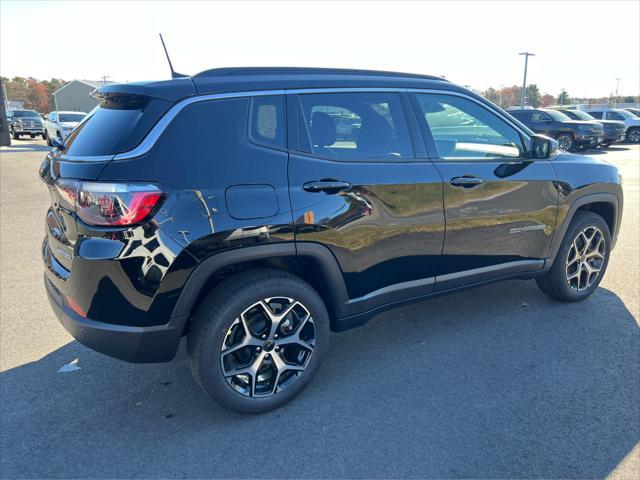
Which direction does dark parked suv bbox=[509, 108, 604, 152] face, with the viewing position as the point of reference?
facing the viewer and to the right of the viewer

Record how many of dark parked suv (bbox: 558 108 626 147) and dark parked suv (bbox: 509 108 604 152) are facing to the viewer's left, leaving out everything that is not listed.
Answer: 0

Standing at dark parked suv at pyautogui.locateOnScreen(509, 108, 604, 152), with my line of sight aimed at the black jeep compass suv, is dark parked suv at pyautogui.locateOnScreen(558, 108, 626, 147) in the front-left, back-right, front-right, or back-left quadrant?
back-left

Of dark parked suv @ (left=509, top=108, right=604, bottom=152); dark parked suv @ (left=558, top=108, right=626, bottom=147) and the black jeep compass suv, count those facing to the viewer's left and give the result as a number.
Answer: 0

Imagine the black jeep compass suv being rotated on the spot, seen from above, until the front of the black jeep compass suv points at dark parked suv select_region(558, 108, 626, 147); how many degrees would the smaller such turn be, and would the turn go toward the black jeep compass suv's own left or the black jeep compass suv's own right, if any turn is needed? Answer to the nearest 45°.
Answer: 0° — it already faces it

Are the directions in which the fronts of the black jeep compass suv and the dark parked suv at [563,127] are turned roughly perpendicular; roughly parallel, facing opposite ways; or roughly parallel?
roughly perpendicular

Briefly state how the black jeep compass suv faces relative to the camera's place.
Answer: facing away from the viewer and to the right of the viewer

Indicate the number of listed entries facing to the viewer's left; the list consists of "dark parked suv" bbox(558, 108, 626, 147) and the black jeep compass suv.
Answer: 0

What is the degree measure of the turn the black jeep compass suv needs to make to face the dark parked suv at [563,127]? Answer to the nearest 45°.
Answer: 0° — it already faces it

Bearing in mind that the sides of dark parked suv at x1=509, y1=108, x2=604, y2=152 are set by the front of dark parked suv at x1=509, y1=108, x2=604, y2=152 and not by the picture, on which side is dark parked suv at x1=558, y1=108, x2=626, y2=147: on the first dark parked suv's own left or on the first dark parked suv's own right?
on the first dark parked suv's own left

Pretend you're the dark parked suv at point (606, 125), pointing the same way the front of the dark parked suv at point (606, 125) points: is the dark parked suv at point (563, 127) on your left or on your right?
on your right

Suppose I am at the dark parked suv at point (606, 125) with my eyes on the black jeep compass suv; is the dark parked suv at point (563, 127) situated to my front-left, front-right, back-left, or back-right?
front-right
